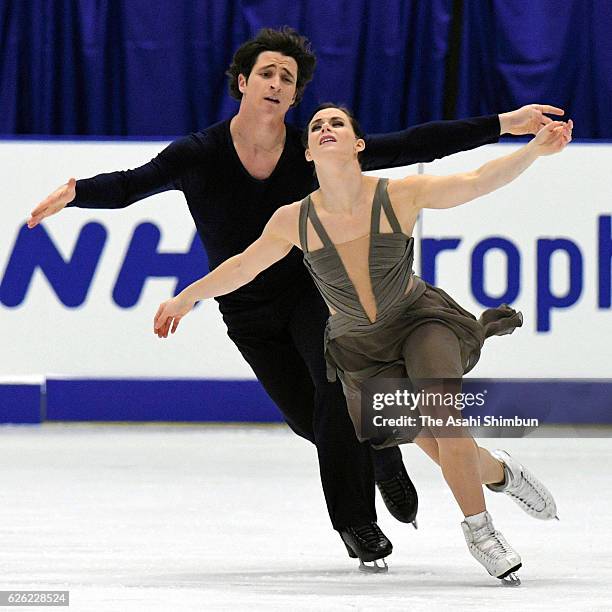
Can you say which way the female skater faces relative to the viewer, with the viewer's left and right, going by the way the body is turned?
facing the viewer

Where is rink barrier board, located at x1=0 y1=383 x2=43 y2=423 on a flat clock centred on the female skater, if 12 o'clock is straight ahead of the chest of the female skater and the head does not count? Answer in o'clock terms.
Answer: The rink barrier board is roughly at 5 o'clock from the female skater.

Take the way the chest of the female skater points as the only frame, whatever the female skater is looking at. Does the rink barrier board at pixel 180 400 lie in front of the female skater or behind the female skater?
behind
